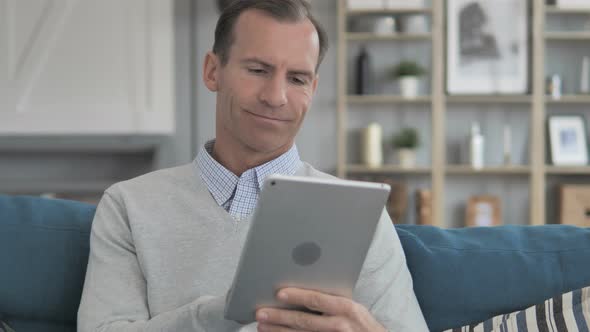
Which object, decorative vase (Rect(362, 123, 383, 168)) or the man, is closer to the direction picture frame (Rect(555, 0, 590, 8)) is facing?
the man

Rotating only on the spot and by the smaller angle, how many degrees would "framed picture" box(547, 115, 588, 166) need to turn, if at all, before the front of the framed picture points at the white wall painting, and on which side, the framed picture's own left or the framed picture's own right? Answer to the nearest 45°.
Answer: approximately 45° to the framed picture's own right

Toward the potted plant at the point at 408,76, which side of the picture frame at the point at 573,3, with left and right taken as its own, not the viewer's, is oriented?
right

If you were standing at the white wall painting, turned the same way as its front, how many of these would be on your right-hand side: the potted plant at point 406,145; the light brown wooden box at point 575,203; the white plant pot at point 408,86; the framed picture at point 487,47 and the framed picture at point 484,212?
0

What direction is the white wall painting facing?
toward the camera

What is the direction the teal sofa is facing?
toward the camera

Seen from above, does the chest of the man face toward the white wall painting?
no

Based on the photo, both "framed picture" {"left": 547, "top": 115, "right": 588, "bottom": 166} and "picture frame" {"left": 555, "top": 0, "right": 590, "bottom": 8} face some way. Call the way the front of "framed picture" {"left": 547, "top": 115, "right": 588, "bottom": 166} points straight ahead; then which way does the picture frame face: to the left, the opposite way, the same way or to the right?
the same way

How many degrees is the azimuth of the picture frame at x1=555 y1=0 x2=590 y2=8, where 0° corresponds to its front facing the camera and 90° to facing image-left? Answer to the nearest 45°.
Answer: approximately 0°

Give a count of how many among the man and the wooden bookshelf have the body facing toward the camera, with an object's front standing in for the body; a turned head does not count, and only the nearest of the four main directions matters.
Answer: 2

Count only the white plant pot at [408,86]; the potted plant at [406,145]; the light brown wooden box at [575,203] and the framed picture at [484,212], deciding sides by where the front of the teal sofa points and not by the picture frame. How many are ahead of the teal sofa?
0

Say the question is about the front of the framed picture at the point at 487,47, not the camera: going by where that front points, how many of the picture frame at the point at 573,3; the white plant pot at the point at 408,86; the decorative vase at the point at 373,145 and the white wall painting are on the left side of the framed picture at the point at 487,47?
1

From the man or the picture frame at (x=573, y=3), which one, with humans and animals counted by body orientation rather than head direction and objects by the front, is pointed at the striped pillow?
the picture frame

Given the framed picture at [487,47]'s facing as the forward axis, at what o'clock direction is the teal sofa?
The teal sofa is roughly at 12 o'clock from the framed picture.

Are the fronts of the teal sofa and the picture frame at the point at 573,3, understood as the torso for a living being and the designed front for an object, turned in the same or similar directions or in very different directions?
same or similar directions

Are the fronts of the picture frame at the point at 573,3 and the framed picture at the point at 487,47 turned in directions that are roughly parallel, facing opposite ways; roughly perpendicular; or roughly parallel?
roughly parallel

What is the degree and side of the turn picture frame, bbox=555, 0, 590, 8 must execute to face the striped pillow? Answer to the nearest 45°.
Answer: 0° — it already faces it
